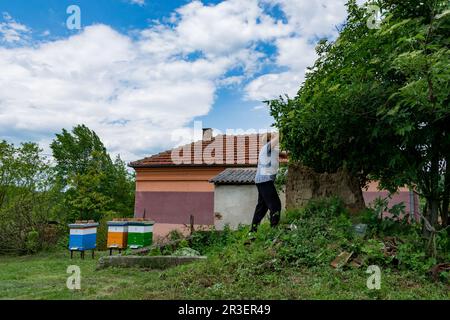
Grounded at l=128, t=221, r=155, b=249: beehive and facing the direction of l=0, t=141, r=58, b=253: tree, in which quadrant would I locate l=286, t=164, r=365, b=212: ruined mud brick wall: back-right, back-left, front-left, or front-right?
back-right

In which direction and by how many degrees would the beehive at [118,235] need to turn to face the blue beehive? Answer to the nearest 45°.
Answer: approximately 90° to its right

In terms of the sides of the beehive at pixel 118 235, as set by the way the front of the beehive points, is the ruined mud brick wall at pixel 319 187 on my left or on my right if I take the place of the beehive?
on my left

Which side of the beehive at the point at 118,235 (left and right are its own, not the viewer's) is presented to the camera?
front

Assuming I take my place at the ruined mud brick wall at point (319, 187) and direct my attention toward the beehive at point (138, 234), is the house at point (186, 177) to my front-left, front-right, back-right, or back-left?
front-right

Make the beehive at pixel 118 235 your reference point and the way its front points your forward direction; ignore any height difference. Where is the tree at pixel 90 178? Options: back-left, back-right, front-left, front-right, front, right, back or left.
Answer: back

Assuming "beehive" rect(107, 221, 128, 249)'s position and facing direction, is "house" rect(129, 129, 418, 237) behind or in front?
behind
